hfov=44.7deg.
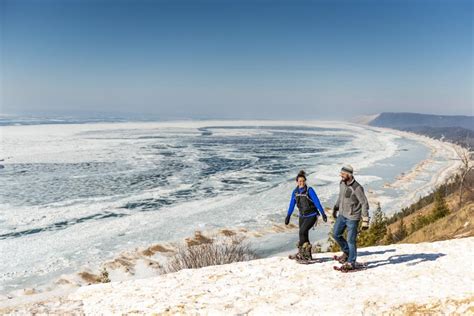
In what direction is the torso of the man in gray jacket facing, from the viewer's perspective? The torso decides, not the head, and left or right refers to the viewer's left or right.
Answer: facing the viewer and to the left of the viewer

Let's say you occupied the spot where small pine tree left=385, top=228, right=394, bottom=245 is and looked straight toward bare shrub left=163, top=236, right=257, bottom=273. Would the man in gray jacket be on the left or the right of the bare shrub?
left

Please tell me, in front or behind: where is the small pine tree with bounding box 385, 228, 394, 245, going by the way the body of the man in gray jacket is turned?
behind

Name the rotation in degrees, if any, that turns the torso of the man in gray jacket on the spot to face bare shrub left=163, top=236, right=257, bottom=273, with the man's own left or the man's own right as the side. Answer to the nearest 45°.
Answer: approximately 90° to the man's own right
